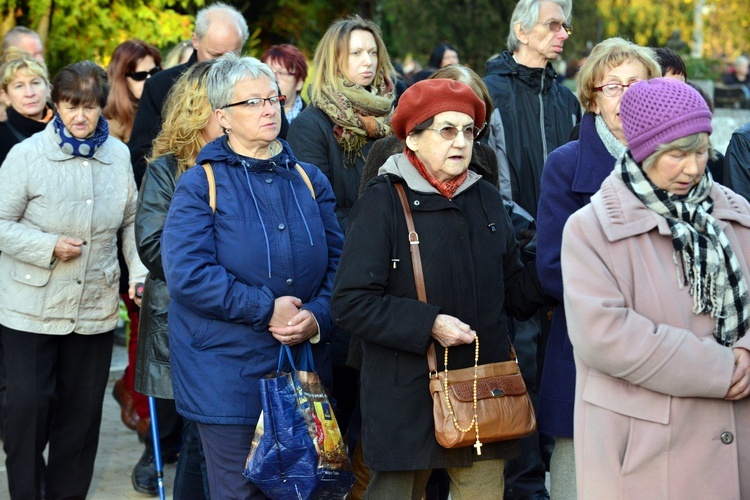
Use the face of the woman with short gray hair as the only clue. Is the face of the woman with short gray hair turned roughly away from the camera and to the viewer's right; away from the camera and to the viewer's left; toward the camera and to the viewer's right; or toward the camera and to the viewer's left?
toward the camera and to the viewer's right

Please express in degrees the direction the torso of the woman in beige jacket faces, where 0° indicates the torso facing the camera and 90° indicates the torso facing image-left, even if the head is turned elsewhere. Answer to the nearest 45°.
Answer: approximately 315°

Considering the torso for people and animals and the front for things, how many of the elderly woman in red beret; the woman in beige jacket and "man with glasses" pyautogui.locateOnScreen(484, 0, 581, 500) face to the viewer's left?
0

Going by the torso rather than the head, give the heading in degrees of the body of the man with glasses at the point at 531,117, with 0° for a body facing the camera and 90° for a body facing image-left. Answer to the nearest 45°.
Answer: approximately 315°

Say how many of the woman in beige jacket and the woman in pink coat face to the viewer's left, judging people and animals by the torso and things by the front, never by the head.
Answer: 0

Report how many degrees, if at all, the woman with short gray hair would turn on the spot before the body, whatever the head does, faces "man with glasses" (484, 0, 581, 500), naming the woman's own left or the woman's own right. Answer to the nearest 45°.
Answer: approximately 90° to the woman's own left

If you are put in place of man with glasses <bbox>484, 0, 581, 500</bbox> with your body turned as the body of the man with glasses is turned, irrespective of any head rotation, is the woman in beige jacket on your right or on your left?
on your right
